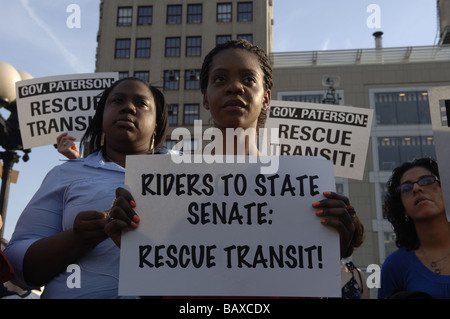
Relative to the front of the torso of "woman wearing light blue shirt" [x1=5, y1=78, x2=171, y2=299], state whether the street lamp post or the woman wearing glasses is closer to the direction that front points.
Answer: the woman wearing glasses

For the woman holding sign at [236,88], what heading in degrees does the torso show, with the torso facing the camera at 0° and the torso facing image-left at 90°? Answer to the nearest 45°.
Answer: approximately 0°

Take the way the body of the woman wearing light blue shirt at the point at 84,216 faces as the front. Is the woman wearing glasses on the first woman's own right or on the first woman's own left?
on the first woman's own left

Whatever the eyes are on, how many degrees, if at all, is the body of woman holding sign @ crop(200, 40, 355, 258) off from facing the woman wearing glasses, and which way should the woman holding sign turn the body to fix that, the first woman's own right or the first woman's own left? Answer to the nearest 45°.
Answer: approximately 135° to the first woman's own left

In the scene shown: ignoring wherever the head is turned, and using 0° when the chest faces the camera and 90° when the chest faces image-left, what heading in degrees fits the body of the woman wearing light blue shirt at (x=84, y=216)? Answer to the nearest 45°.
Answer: approximately 315°
